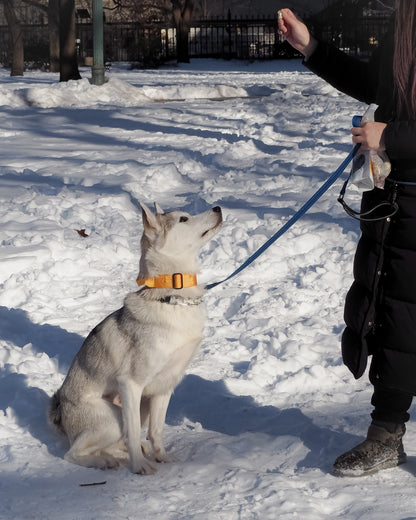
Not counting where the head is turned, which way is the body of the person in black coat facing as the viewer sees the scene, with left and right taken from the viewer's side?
facing to the left of the viewer

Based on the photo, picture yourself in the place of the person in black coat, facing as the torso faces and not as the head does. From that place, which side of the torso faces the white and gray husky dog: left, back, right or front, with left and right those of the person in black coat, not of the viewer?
front

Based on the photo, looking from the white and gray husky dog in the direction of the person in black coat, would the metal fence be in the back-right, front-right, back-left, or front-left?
back-left

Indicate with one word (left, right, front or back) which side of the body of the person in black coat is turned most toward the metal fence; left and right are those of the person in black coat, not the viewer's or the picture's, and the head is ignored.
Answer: right

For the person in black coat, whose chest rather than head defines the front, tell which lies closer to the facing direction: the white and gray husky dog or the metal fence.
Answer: the white and gray husky dog
